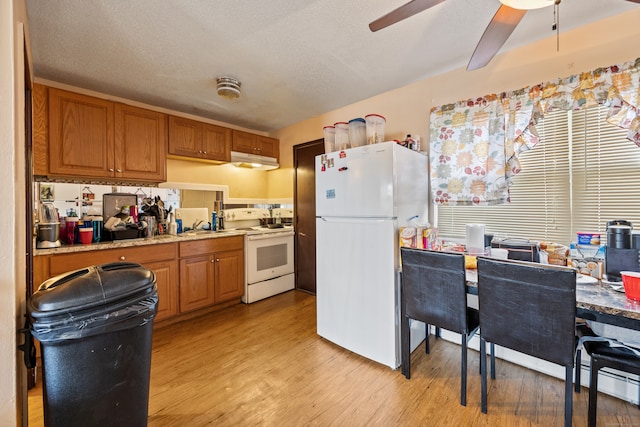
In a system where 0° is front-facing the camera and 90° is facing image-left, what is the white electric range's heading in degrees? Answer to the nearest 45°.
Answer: approximately 315°

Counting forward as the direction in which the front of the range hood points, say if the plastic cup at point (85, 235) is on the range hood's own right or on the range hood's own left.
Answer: on the range hood's own right

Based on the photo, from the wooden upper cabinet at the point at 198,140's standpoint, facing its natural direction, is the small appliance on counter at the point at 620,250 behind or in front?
in front

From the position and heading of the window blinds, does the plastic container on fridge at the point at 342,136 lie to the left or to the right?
on its right

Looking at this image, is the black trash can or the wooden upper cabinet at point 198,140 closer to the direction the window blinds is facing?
the black trash can

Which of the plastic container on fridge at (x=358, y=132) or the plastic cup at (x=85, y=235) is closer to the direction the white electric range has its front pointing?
the plastic container on fridge

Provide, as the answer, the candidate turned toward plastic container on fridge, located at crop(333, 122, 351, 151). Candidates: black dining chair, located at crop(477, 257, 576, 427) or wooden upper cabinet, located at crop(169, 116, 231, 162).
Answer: the wooden upper cabinet

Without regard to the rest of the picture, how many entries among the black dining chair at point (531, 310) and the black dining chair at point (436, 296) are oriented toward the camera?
0
